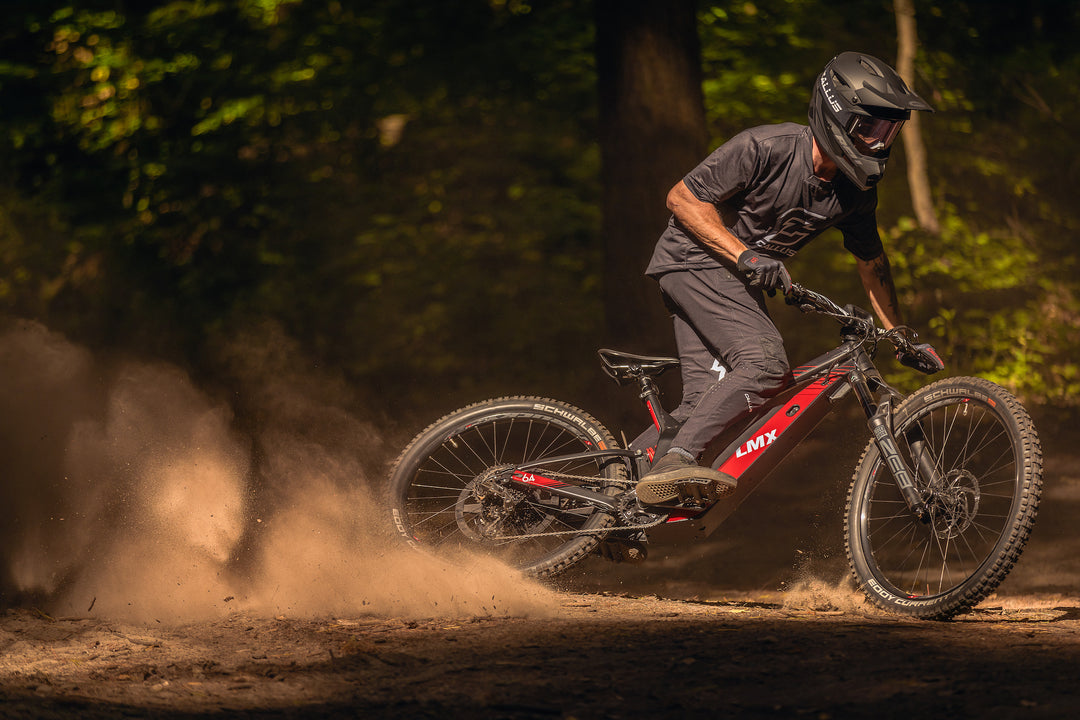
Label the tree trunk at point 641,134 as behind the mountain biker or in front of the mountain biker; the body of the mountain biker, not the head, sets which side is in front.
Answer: behind

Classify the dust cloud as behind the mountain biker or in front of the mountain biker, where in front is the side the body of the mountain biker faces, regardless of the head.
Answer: behind

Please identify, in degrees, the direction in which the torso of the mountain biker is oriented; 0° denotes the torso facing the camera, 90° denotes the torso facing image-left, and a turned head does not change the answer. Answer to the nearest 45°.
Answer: approximately 315°
